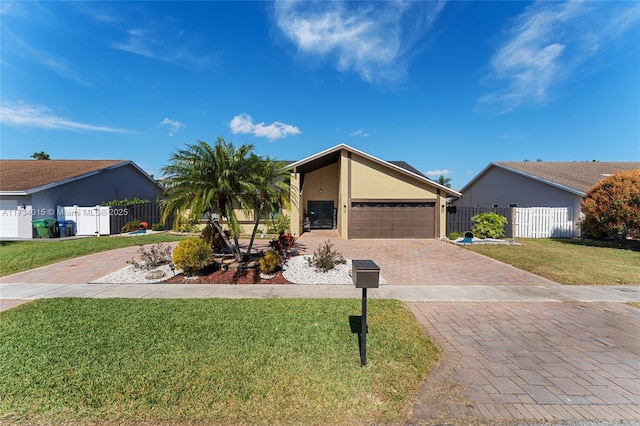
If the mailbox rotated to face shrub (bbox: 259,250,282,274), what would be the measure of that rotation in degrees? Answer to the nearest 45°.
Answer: approximately 135° to its right

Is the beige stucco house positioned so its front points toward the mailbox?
yes

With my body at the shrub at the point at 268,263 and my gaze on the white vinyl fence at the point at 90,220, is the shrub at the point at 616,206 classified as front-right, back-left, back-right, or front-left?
back-right

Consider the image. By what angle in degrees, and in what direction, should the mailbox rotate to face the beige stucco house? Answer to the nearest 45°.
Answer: approximately 180°

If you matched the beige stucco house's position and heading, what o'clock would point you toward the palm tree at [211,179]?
The palm tree is roughly at 1 o'clock from the beige stucco house.

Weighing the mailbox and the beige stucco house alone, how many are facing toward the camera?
2

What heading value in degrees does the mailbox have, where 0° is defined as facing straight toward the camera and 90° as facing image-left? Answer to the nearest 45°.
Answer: approximately 0°

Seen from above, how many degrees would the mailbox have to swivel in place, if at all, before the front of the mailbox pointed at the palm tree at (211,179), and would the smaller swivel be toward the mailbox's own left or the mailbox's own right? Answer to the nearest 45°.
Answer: approximately 135° to the mailbox's own right

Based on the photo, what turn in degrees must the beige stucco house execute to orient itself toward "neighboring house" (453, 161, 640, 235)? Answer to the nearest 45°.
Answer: approximately 135° to its left

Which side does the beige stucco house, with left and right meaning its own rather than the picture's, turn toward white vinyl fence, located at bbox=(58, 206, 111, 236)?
right

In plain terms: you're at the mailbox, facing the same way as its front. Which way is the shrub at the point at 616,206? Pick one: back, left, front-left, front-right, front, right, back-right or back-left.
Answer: back-left

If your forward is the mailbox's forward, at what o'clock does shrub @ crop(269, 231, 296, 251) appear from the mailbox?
The shrub is roughly at 5 o'clock from the mailbox.

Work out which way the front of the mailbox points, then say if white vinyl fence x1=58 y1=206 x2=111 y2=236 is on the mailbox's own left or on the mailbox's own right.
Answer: on the mailbox's own right

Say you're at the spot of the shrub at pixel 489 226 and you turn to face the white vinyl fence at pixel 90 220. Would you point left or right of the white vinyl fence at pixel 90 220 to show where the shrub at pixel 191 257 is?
left
